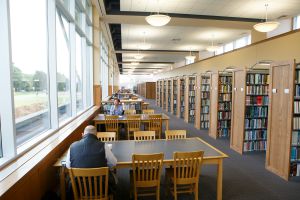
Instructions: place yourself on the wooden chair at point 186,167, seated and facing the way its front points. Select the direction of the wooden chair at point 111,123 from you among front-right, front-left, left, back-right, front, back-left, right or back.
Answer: front-left

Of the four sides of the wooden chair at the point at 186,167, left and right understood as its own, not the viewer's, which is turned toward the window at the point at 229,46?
front

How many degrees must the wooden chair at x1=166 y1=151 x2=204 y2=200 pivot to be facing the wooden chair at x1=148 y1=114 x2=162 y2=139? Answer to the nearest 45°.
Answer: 0° — it already faces it

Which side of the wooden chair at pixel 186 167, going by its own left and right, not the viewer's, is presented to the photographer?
back

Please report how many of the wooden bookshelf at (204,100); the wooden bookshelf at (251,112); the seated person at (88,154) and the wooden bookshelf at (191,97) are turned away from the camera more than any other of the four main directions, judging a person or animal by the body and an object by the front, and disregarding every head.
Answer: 1

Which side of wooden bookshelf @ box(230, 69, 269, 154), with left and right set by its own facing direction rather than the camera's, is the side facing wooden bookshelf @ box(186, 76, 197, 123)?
back

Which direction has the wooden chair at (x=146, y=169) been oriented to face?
away from the camera

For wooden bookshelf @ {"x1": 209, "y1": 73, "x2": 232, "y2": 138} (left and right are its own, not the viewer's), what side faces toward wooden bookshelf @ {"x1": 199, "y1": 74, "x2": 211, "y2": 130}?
back

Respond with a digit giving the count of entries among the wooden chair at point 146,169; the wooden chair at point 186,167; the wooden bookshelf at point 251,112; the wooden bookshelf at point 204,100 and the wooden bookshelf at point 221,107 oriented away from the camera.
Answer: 2

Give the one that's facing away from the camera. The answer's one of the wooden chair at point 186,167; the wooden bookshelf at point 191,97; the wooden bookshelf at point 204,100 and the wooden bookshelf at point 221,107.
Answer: the wooden chair

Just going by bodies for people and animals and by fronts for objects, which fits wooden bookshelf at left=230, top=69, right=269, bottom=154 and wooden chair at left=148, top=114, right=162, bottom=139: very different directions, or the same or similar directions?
very different directions

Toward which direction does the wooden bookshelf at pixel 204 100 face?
toward the camera

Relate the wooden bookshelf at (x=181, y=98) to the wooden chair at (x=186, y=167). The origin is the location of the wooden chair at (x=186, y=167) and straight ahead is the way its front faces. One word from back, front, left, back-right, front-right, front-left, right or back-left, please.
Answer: front

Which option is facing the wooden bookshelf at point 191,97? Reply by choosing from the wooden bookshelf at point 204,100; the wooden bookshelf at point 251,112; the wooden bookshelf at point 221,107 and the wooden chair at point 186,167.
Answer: the wooden chair

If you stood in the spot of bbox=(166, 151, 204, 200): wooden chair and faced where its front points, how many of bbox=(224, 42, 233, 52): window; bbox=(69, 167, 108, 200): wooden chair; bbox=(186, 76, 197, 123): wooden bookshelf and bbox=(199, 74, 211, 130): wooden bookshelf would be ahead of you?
3

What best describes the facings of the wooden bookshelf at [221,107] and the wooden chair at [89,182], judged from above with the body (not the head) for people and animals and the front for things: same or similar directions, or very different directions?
very different directions

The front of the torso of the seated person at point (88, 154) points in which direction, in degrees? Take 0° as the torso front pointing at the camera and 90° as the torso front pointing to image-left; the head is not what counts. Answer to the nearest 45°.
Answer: approximately 180°

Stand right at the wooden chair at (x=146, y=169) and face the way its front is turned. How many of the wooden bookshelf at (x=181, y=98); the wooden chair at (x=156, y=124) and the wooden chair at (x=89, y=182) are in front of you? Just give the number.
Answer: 2

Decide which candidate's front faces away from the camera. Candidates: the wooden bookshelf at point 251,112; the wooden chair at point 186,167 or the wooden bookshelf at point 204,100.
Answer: the wooden chair
